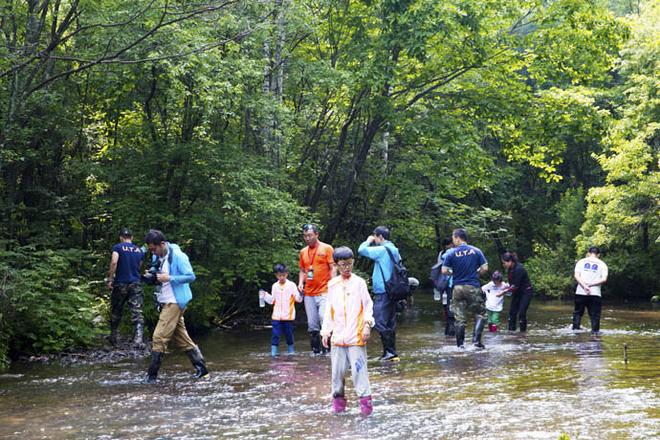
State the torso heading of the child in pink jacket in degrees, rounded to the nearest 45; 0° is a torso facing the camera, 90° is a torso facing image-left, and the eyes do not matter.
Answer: approximately 0°

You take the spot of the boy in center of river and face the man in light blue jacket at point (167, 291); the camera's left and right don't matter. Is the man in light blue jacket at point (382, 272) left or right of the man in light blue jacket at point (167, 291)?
right

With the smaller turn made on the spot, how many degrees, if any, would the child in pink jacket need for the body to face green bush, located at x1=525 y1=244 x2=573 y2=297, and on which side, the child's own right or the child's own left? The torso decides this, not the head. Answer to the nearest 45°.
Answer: approximately 135° to the child's own left

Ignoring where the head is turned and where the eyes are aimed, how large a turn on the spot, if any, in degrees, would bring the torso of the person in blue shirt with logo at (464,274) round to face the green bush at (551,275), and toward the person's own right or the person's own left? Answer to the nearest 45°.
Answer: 0° — they already face it

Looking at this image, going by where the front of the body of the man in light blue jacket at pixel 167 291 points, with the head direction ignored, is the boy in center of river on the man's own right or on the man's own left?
on the man's own left

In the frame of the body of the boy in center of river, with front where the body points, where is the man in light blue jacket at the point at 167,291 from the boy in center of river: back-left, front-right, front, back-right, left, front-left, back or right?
back-right

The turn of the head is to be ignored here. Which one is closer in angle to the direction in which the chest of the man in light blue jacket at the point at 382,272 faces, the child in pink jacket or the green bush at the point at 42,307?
the green bush
